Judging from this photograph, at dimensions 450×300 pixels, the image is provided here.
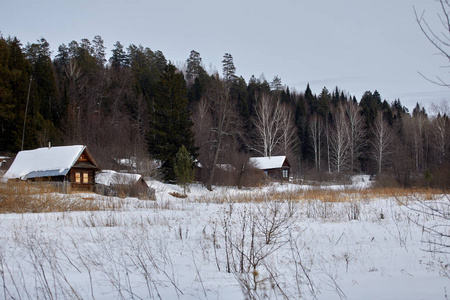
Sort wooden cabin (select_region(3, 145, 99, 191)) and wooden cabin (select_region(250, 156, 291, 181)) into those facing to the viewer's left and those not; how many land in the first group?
0

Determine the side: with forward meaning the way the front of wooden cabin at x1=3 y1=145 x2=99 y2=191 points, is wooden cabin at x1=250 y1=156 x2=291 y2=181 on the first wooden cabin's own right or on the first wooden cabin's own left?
on the first wooden cabin's own left

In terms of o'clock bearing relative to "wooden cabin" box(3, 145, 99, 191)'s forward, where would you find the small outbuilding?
The small outbuilding is roughly at 12 o'clock from the wooden cabin.

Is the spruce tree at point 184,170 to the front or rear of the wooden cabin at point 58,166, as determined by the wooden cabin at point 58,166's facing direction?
to the front

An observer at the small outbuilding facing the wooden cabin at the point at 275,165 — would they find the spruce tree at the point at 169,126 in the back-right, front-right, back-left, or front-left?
front-left

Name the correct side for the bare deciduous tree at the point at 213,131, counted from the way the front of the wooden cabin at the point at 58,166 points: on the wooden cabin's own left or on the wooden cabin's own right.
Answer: on the wooden cabin's own left

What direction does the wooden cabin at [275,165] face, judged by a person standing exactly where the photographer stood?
facing the viewer and to the right of the viewer

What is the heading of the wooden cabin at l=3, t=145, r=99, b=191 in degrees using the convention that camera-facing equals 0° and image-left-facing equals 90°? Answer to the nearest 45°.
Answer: approximately 315°

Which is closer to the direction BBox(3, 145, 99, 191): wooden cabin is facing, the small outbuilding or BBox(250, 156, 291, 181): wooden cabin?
the small outbuilding

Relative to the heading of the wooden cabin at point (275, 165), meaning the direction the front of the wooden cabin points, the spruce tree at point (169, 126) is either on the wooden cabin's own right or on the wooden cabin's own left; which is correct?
on the wooden cabin's own right

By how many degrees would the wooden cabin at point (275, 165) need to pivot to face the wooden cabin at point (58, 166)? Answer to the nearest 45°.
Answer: approximately 90° to its right
